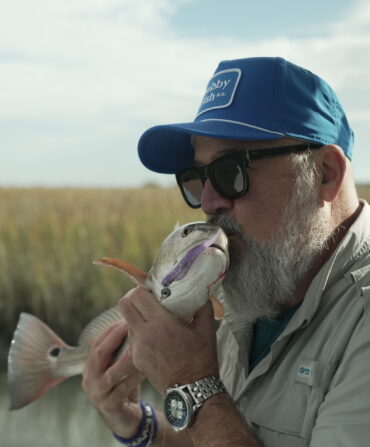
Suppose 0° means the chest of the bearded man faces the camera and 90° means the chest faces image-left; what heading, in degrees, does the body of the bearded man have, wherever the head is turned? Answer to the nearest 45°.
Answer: approximately 45°
